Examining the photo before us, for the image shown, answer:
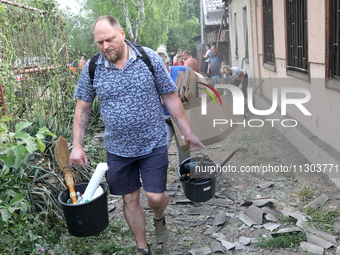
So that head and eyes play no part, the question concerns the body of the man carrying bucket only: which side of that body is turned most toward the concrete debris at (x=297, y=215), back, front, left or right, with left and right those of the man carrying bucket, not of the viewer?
left

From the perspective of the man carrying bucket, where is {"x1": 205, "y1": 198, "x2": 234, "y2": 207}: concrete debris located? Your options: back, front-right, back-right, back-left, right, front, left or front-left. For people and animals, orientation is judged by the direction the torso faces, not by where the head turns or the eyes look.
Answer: back-left

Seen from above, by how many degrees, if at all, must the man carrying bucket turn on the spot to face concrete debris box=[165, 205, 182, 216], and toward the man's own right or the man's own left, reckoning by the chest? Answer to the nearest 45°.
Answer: approximately 180°

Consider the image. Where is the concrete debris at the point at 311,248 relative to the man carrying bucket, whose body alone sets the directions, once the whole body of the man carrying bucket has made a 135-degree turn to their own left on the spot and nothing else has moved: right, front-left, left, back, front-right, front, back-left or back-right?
front-right

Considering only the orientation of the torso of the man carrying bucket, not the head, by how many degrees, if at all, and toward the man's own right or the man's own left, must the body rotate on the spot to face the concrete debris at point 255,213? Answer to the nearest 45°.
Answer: approximately 135° to the man's own left

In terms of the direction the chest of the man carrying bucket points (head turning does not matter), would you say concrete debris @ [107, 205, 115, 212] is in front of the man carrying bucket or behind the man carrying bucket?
behind

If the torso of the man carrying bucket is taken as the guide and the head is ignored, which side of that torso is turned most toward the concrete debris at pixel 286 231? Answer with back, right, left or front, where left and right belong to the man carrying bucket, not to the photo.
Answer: left

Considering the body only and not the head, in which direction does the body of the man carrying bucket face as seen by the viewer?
toward the camera

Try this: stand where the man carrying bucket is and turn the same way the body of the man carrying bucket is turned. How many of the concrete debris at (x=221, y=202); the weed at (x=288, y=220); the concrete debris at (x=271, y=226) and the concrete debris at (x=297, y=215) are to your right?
0

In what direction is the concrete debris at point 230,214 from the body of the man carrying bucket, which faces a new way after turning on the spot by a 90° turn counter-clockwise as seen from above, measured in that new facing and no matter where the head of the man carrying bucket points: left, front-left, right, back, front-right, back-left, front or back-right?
front-left

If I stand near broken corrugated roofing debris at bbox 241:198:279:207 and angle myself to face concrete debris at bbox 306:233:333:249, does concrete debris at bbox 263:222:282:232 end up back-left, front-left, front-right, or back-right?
front-right

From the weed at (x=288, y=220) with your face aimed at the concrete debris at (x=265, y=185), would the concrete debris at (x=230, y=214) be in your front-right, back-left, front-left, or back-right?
front-left

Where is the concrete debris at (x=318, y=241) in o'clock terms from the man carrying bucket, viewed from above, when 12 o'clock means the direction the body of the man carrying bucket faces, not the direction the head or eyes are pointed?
The concrete debris is roughly at 9 o'clock from the man carrying bucket.
